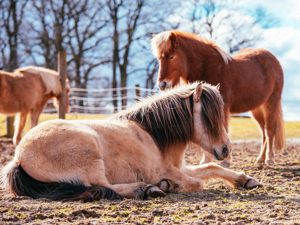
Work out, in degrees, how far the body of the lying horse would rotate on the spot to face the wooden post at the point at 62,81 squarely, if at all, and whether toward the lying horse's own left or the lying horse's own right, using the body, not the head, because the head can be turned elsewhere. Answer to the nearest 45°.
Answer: approximately 90° to the lying horse's own left

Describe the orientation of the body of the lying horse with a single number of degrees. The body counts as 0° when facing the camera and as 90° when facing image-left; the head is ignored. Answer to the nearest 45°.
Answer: approximately 270°

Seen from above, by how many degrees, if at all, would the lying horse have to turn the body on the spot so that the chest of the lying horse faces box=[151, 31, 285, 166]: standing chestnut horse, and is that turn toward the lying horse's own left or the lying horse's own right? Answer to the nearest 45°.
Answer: approximately 45° to the lying horse's own left

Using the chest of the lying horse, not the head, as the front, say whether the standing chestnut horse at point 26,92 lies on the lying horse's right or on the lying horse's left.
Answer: on the lying horse's left

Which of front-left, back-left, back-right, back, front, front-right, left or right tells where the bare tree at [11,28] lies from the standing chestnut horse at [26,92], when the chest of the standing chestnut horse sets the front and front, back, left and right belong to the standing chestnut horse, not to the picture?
left

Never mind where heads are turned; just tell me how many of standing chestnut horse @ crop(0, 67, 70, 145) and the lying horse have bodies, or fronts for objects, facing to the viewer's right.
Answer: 2

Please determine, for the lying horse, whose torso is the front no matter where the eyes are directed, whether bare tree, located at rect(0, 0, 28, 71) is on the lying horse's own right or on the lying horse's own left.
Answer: on the lying horse's own left

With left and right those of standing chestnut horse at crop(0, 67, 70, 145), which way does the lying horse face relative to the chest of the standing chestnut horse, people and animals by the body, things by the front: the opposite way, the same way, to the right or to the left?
the same way

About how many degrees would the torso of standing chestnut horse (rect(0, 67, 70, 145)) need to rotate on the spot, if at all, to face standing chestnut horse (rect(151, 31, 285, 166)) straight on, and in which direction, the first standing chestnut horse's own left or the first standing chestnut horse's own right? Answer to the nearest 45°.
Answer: approximately 45° to the first standing chestnut horse's own right

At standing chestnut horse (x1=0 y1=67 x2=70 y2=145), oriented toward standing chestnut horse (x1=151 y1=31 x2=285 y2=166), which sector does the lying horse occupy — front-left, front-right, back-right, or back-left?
front-right

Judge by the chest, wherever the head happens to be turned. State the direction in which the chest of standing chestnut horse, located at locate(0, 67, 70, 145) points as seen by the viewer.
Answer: to the viewer's right
